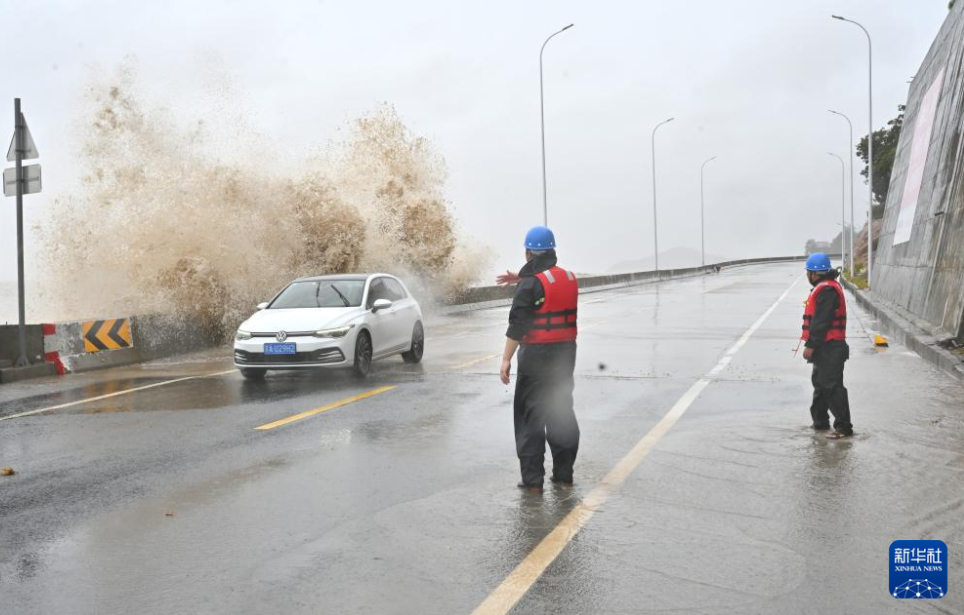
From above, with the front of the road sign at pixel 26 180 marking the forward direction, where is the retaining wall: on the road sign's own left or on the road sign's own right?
on the road sign's own right

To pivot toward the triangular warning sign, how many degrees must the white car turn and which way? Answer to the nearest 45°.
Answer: approximately 90° to its right

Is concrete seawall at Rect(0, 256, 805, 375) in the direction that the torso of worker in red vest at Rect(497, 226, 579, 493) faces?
yes

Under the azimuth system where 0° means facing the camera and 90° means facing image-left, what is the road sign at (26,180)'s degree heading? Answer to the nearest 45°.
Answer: approximately 180°

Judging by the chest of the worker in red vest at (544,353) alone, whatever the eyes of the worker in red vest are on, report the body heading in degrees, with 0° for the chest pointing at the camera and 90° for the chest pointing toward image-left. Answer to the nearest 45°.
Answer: approximately 135°
